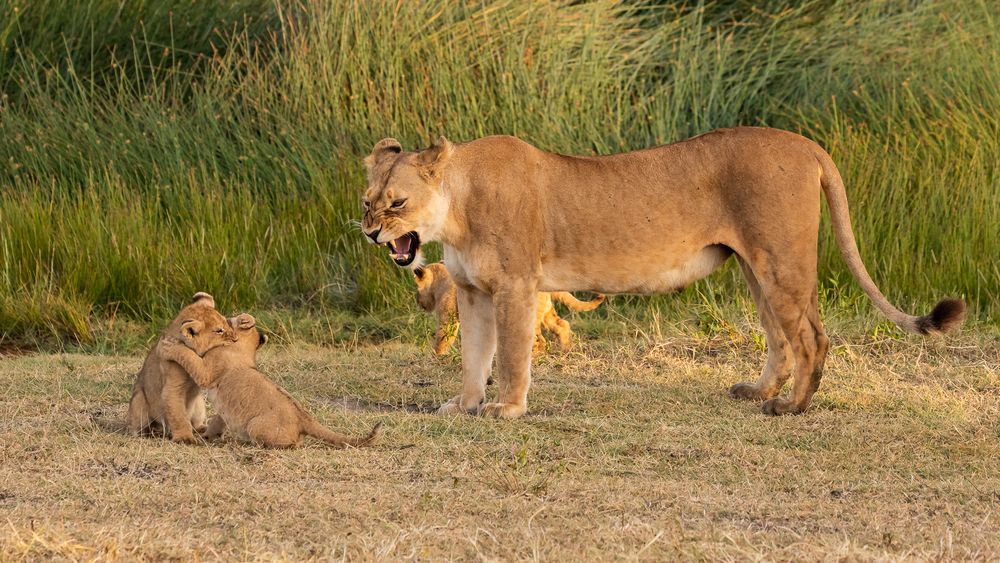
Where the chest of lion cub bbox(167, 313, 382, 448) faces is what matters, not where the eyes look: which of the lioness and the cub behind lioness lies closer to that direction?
the cub behind lioness

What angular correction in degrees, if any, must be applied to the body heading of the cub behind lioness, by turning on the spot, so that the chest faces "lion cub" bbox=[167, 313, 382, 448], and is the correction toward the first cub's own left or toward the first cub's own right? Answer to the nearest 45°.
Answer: approximately 90° to the first cub's own left

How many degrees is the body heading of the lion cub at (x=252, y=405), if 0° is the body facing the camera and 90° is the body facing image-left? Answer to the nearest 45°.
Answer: approximately 135°

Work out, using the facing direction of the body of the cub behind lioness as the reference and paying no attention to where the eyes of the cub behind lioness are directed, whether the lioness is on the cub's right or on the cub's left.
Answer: on the cub's left

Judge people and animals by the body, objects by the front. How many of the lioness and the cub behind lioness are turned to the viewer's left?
2

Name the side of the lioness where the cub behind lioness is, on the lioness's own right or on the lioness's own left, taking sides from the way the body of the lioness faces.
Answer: on the lioness's own right

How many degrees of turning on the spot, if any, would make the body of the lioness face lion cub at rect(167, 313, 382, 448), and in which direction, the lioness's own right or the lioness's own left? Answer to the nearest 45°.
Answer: approximately 45° to the lioness's own left

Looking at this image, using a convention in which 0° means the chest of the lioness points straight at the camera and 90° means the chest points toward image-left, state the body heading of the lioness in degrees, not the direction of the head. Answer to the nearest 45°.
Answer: approximately 90°

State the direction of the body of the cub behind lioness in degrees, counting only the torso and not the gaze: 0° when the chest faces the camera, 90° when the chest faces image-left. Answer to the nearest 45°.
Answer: approximately 90°

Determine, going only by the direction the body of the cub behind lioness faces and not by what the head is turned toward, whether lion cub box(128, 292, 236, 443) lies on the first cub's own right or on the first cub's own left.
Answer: on the first cub's own left
